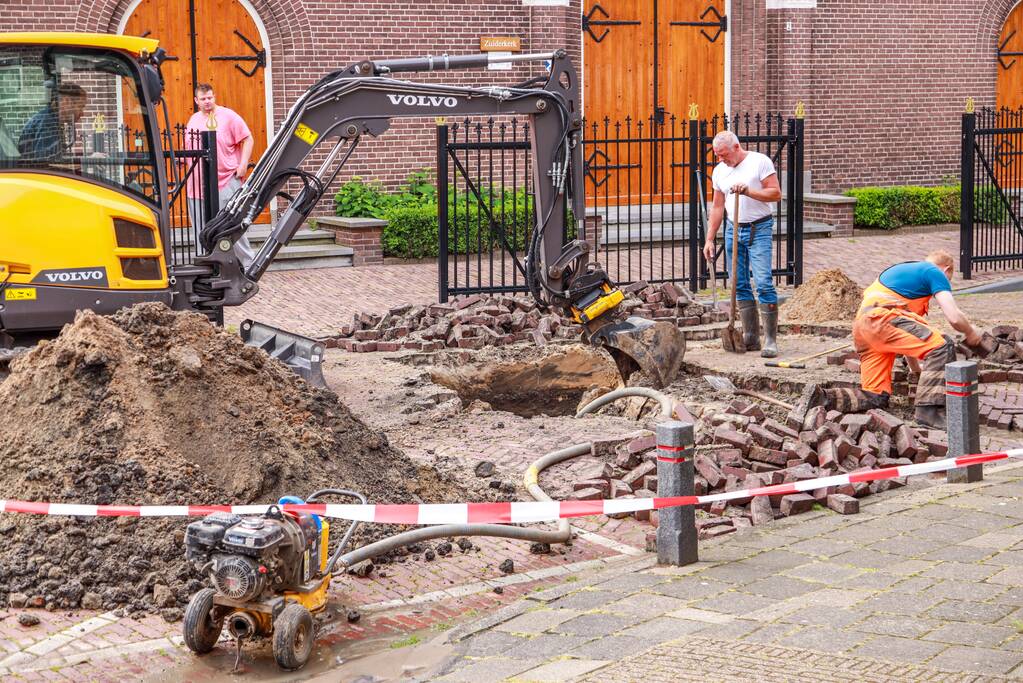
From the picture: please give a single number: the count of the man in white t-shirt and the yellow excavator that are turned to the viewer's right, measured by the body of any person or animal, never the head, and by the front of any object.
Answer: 1

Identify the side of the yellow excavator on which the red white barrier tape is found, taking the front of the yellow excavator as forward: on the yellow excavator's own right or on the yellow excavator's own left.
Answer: on the yellow excavator's own right

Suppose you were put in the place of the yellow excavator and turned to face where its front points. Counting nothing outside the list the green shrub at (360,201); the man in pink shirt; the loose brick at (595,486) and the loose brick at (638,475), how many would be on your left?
2

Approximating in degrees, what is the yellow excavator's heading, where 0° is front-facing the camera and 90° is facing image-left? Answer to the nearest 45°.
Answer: approximately 270°

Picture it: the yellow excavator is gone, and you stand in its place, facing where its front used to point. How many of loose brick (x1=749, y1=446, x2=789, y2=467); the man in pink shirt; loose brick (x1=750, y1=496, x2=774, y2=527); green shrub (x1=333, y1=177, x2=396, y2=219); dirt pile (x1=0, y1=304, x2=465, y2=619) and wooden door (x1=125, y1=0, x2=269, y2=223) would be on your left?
3

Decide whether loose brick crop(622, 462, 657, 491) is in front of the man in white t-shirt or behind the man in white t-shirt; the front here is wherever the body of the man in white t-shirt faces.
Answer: in front

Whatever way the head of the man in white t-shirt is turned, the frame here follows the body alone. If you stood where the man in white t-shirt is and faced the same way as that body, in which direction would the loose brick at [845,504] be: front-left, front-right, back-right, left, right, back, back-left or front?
front-left

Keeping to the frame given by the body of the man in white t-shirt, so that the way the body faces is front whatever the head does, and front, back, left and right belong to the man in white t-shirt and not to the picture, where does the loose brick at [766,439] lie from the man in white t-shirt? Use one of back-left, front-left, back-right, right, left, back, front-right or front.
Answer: front-left
